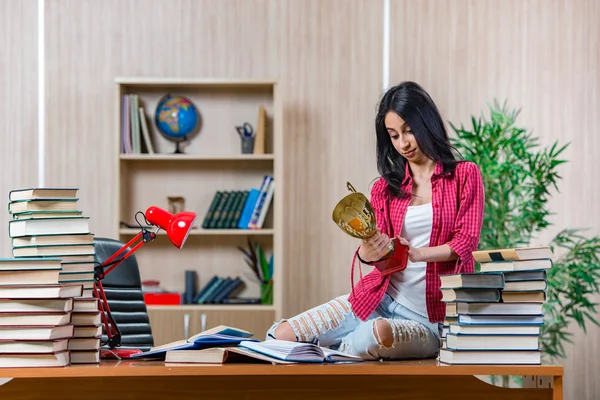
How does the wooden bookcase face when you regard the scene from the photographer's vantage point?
facing the viewer

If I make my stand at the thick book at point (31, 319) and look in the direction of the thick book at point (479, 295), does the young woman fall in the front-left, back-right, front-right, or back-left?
front-left

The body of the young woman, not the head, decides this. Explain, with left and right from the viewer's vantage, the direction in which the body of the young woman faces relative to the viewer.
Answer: facing the viewer and to the left of the viewer

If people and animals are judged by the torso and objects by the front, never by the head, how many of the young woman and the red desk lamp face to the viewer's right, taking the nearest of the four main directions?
1

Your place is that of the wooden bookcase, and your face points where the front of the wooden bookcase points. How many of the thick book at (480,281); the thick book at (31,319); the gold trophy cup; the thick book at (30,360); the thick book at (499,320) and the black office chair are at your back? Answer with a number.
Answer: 0

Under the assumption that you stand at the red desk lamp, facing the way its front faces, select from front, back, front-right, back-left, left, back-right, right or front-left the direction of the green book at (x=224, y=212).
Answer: left

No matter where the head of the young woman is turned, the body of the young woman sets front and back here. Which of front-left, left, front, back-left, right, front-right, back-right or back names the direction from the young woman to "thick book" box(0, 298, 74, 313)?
front

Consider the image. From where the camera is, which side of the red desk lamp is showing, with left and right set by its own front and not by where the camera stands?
right

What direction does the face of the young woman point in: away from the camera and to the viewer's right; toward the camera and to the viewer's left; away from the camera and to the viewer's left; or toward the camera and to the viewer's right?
toward the camera and to the viewer's left

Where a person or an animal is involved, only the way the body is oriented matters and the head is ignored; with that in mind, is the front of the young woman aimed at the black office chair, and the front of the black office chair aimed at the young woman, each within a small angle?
no

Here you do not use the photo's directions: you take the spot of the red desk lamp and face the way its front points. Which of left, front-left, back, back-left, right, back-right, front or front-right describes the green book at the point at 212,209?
left

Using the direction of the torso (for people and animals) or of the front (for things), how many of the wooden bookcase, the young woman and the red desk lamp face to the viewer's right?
1

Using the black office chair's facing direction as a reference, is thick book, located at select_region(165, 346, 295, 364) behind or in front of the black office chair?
in front

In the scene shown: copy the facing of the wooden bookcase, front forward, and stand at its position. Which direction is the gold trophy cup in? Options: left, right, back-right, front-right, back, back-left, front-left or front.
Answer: front

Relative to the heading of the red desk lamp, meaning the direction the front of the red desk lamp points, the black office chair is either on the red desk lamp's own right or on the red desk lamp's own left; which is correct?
on the red desk lamp's own left

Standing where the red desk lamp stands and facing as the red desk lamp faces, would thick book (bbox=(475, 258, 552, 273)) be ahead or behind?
ahead

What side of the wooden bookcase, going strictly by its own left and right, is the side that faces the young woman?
front

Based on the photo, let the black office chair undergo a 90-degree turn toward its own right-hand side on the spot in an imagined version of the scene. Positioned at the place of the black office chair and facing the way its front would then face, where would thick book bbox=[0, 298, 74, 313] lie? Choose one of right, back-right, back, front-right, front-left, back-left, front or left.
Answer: front-left

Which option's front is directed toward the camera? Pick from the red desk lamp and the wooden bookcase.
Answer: the wooden bookcase
